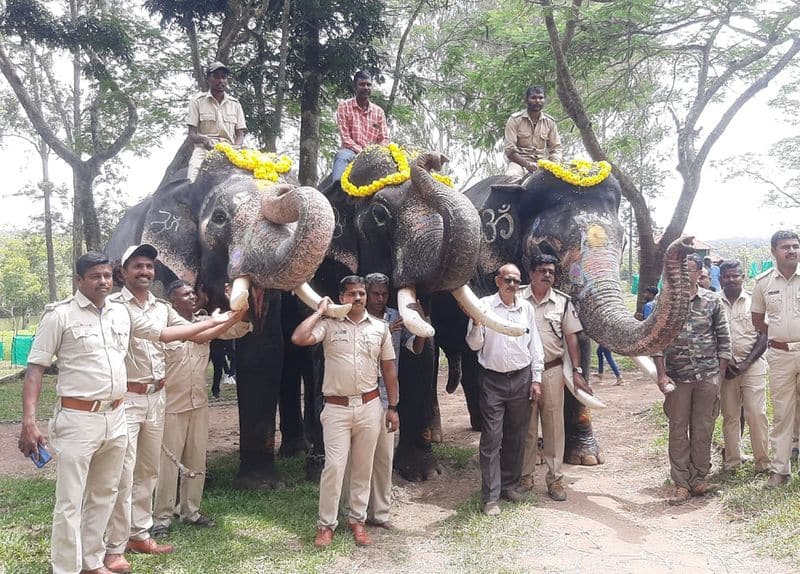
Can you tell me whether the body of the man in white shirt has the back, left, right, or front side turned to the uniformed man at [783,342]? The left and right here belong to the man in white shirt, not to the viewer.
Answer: left

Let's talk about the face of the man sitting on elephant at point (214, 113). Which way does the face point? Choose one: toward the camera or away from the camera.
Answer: toward the camera

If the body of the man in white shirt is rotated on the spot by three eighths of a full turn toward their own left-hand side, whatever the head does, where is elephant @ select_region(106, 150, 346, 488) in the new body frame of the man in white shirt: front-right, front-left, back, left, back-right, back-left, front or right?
back-left

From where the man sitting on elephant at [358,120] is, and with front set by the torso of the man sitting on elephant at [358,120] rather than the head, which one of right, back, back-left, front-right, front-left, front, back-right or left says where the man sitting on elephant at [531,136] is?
front-left

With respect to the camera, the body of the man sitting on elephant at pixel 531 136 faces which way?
toward the camera

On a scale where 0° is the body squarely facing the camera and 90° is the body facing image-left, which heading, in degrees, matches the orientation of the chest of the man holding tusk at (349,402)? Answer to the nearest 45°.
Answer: approximately 0°

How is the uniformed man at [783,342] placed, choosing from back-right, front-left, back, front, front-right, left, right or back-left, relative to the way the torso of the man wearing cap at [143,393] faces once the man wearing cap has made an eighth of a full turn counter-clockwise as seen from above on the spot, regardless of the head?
front

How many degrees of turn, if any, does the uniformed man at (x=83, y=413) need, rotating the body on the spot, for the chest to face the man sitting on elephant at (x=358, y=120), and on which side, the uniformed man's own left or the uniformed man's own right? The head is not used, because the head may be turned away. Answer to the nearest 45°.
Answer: approximately 90° to the uniformed man's own left

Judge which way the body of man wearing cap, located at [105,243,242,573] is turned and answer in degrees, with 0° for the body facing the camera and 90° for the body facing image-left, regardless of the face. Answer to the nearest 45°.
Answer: approximately 315°

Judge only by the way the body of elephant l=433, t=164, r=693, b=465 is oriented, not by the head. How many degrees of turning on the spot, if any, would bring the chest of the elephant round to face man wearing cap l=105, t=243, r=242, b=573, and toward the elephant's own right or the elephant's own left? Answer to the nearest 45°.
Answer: approximately 90° to the elephant's own right

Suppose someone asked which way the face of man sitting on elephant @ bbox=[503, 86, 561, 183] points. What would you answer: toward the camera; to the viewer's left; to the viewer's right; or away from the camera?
toward the camera

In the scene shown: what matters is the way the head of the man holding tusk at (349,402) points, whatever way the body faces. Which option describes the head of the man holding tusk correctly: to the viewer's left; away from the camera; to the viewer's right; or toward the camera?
toward the camera

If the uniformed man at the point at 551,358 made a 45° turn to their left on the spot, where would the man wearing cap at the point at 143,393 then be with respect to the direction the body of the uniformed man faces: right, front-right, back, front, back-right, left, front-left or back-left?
right

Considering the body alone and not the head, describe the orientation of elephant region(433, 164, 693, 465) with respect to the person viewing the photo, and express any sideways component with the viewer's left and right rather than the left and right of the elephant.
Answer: facing the viewer and to the right of the viewer

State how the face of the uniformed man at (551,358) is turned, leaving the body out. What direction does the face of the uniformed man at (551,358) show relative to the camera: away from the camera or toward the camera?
toward the camera
